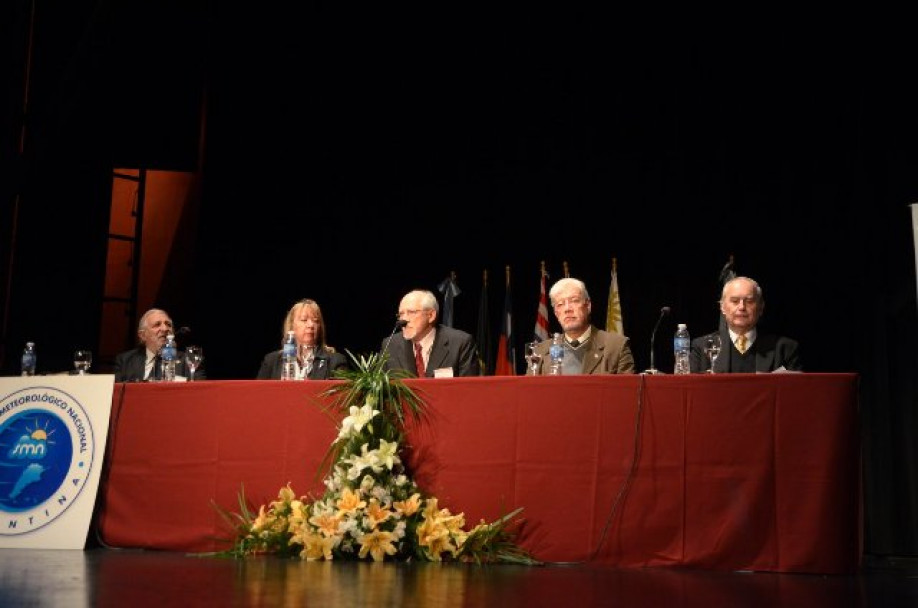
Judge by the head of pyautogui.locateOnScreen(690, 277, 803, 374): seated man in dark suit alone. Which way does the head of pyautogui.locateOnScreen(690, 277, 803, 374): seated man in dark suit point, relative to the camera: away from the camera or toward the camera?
toward the camera

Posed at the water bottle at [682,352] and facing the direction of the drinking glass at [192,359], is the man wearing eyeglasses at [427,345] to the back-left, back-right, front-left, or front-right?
front-right

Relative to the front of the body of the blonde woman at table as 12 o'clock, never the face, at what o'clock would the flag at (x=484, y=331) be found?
The flag is roughly at 7 o'clock from the blonde woman at table.

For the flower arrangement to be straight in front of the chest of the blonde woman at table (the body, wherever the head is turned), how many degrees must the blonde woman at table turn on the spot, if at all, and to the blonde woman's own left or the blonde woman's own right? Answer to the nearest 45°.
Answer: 0° — they already face it

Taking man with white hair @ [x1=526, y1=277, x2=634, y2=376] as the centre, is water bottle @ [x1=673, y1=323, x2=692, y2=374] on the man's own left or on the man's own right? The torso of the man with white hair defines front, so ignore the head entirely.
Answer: on the man's own left

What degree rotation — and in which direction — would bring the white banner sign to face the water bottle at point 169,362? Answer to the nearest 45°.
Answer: approximately 135° to its left

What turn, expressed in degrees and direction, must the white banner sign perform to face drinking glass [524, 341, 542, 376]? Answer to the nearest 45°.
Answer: approximately 45° to its left

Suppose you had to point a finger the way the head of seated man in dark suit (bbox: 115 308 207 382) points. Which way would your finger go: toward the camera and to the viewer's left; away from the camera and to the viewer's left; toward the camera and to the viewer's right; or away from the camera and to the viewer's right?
toward the camera and to the viewer's right

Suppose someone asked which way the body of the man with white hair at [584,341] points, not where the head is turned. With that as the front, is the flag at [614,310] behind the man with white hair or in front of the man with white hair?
behind

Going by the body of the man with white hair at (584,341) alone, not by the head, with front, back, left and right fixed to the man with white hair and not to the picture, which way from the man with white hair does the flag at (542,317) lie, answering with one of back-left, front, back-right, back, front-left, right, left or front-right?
back-right

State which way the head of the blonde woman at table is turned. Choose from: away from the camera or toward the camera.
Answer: toward the camera

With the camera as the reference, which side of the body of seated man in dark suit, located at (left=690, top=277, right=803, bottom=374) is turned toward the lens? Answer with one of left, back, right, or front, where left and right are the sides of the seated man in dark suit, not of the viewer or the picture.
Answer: front

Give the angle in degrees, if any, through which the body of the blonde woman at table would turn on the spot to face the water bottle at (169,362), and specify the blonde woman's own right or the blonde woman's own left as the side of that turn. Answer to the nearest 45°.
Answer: approximately 45° to the blonde woman's own right

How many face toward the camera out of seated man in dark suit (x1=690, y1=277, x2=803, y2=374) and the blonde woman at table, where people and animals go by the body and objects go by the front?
2

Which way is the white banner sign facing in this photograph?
toward the camera

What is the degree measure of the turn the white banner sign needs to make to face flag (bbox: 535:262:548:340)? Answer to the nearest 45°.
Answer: approximately 135° to its left
